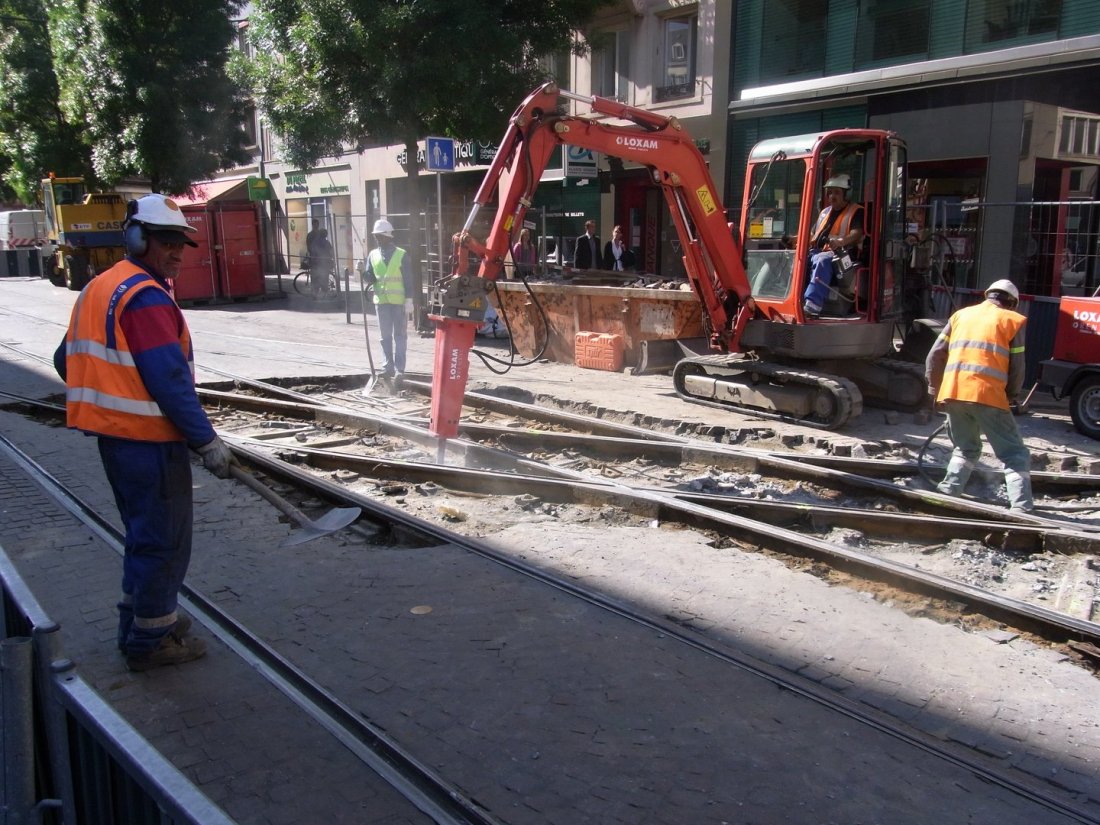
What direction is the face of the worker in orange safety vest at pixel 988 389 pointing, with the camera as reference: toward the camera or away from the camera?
away from the camera

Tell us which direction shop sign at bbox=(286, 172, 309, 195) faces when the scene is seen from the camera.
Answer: facing the viewer

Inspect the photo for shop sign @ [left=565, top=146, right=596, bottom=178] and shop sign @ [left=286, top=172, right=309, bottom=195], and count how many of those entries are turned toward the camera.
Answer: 2

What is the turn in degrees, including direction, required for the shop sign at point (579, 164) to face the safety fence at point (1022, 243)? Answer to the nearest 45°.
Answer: approximately 45° to its left

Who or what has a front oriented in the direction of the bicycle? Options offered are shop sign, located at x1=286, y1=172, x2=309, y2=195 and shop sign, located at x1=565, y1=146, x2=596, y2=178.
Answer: shop sign, located at x1=286, y1=172, x2=309, y2=195

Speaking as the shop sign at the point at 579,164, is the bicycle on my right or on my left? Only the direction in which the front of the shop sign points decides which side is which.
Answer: on my right

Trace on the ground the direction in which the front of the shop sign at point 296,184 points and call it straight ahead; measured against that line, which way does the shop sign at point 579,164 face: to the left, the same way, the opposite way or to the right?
the same way

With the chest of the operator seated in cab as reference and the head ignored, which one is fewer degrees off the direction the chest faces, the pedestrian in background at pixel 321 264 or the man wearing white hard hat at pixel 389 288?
the man wearing white hard hat

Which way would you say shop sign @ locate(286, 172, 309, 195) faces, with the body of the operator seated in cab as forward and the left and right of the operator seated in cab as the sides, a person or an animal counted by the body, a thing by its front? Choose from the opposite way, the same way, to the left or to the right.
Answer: to the left

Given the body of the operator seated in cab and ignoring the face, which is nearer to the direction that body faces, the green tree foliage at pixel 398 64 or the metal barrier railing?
the metal barrier railing

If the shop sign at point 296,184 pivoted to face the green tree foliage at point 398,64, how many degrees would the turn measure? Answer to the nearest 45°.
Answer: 0° — it already faces it

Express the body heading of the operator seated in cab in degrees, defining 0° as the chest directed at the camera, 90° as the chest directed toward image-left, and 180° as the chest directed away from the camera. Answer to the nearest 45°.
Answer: approximately 45°

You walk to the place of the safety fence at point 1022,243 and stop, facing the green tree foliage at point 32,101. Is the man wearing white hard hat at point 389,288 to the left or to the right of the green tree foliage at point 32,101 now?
left

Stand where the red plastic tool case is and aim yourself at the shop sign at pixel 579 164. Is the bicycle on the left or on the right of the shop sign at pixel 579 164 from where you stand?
left

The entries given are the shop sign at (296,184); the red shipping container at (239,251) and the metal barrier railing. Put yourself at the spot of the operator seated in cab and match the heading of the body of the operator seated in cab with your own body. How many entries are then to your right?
2

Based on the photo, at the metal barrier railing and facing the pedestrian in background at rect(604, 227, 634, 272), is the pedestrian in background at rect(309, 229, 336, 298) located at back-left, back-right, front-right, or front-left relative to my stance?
front-left

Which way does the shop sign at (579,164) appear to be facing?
toward the camera

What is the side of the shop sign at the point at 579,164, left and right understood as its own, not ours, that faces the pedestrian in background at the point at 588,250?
front
